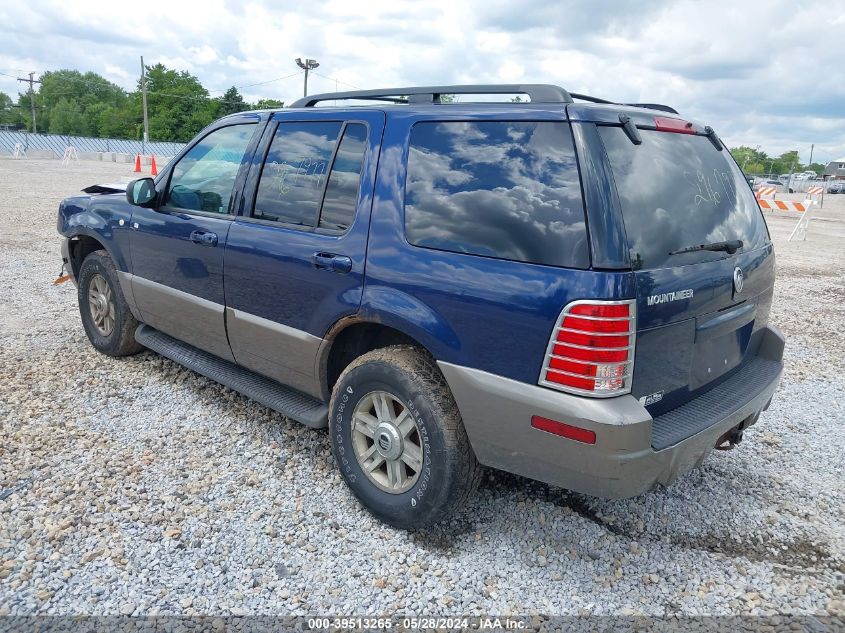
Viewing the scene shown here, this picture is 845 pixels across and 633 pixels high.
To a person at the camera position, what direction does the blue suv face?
facing away from the viewer and to the left of the viewer
